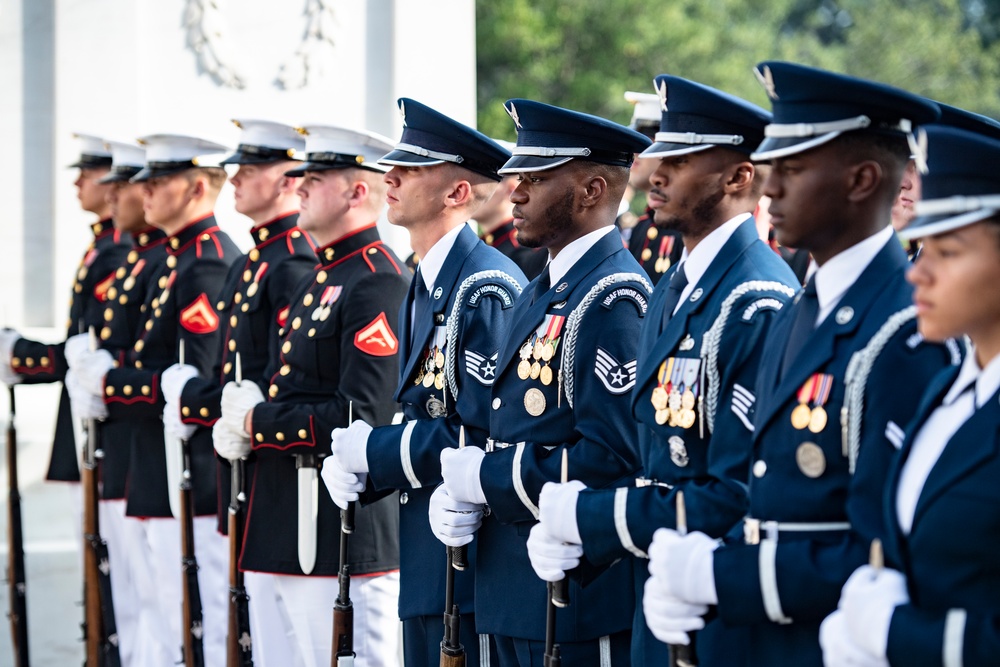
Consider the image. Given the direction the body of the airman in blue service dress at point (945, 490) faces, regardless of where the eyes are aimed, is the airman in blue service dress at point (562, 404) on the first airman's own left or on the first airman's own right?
on the first airman's own right

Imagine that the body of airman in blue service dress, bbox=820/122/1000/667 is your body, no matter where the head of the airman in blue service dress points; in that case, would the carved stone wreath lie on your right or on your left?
on your right

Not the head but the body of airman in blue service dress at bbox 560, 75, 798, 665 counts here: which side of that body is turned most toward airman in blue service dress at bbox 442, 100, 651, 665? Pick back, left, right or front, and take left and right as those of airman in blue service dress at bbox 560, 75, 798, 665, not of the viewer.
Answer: right

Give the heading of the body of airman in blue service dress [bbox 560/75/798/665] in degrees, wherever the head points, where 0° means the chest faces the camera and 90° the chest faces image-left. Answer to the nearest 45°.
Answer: approximately 45°

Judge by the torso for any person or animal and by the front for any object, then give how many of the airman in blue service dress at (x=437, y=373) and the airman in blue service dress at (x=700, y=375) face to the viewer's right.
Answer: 0

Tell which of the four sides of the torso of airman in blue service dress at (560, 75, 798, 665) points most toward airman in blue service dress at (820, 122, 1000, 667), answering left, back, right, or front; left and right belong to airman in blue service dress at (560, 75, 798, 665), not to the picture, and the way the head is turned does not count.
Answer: left

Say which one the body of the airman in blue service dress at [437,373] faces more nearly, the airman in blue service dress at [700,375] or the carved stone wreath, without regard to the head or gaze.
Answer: the airman in blue service dress
